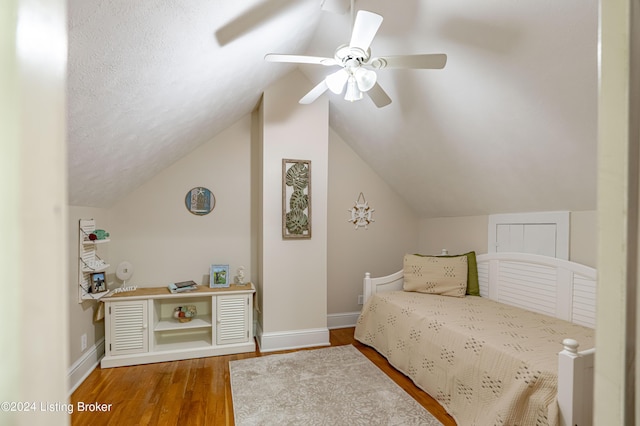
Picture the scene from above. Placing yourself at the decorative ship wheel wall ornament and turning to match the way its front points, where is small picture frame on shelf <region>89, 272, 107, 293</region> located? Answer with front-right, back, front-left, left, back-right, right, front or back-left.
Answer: front-right

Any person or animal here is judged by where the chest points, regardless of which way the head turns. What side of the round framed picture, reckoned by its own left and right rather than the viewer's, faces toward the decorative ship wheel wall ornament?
left

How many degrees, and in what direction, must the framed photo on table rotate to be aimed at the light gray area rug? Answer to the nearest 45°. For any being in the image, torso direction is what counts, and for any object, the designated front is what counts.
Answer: approximately 45° to its left

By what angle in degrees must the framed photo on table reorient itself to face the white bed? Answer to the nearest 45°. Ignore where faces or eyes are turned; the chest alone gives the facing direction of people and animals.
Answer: approximately 45° to its left

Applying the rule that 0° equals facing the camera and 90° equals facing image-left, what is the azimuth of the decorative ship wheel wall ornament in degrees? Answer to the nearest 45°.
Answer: approximately 0°

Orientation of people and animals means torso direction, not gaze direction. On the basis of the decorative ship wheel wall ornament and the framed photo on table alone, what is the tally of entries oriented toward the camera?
2

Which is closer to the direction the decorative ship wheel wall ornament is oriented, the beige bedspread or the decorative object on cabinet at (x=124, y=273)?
the beige bedspread

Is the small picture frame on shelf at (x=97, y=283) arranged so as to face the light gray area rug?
yes

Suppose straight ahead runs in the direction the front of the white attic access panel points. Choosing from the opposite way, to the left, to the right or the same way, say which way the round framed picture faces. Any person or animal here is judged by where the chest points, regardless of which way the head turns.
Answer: to the left

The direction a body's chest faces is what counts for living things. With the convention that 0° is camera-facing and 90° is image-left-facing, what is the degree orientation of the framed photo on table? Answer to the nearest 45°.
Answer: approximately 0°
